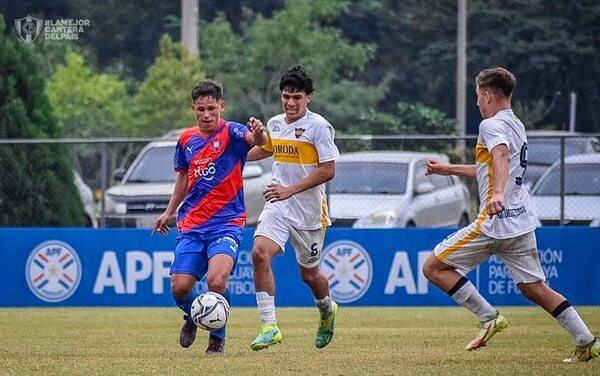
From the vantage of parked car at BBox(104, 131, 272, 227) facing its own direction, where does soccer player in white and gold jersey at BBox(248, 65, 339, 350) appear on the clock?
The soccer player in white and gold jersey is roughly at 10 o'clock from the parked car.

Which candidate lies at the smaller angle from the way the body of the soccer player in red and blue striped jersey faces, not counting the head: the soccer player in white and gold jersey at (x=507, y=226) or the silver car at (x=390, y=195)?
the soccer player in white and gold jersey

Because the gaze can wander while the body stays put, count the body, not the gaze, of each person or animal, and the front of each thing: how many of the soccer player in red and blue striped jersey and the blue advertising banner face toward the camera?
2

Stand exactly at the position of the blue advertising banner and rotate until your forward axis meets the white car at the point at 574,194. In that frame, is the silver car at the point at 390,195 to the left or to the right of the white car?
left

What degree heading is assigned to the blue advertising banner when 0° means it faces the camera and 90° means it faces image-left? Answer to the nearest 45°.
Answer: approximately 0°

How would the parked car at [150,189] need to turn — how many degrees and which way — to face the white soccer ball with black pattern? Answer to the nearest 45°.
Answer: approximately 45° to its left

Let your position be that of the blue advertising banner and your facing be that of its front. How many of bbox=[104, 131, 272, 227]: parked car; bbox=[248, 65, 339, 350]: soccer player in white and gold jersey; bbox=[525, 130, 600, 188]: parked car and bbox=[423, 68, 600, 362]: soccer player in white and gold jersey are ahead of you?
2
